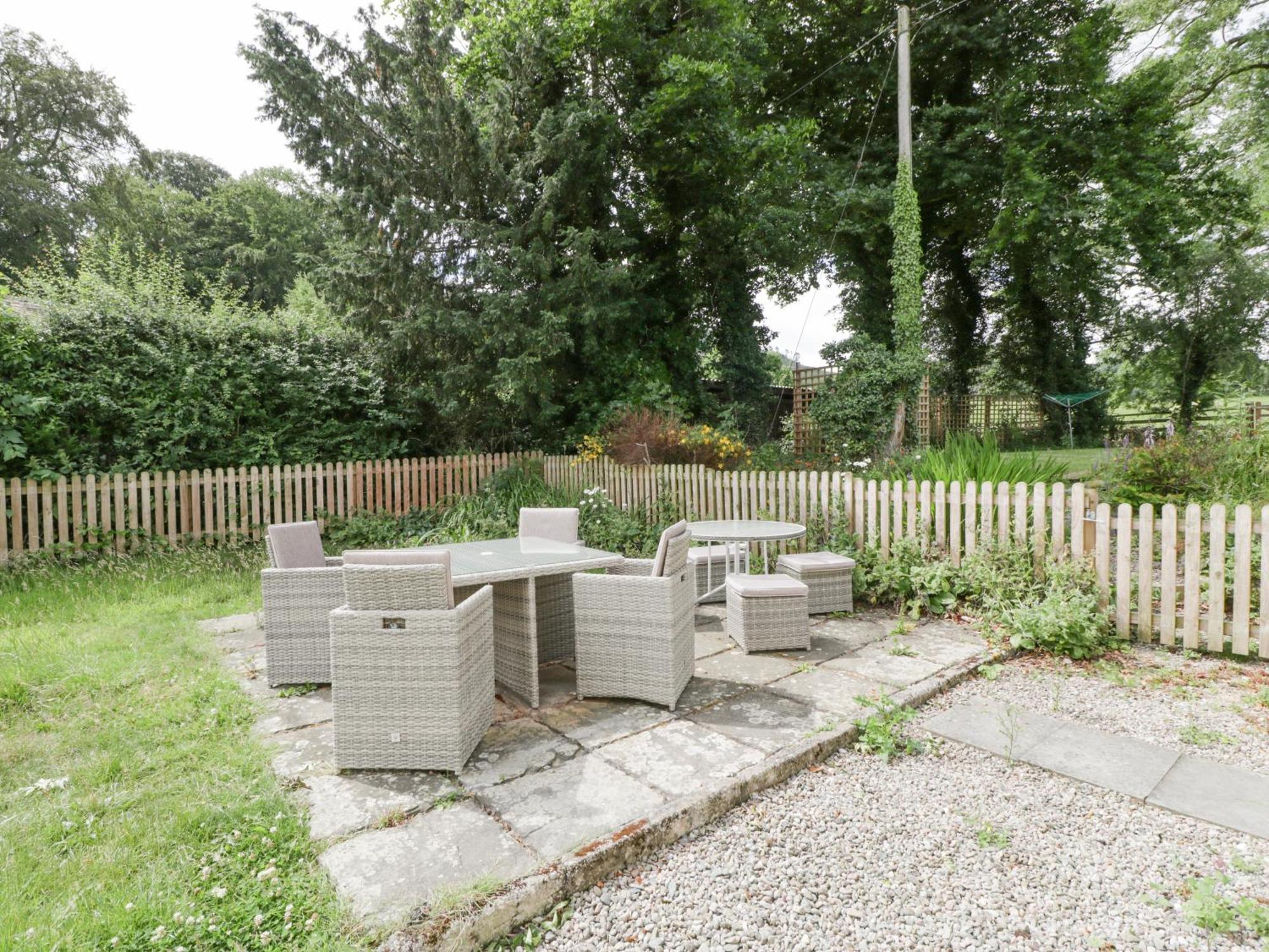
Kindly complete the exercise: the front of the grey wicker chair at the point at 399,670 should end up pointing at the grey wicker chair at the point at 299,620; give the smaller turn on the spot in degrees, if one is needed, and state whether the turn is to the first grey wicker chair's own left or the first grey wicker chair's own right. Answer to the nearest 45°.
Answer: approximately 45° to the first grey wicker chair's own left

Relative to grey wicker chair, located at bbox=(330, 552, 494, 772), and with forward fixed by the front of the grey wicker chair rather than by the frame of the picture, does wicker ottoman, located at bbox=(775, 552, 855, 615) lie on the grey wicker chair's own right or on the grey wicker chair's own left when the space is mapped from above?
on the grey wicker chair's own right

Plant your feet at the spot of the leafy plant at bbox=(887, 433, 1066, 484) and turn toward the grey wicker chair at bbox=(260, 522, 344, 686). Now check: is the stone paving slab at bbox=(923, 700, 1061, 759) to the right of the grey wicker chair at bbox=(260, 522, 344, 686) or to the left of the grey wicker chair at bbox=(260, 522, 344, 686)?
left

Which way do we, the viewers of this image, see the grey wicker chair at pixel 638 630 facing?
facing to the left of the viewer

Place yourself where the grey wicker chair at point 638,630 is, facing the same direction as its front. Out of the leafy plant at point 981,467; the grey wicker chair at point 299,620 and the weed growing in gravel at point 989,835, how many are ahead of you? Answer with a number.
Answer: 1

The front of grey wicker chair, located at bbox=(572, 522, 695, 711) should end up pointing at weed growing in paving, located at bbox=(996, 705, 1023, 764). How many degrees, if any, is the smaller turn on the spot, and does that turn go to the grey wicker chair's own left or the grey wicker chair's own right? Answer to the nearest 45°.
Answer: approximately 180°

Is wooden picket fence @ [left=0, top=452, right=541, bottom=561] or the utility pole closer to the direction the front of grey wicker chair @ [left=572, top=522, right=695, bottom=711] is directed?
the wooden picket fence

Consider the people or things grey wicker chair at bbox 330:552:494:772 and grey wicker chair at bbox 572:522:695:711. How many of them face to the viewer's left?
1

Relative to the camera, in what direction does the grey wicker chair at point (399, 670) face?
facing away from the viewer

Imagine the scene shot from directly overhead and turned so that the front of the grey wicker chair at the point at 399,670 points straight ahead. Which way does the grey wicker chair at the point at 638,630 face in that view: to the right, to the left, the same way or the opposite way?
to the left

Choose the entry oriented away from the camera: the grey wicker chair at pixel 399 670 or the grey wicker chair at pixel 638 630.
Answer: the grey wicker chair at pixel 399 670

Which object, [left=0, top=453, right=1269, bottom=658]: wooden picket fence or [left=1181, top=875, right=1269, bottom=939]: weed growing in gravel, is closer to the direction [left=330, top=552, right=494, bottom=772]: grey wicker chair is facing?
the wooden picket fence

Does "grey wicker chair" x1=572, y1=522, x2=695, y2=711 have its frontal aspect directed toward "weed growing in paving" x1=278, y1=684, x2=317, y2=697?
yes

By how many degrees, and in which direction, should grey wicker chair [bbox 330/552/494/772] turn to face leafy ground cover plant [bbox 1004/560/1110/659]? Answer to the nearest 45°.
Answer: approximately 90° to its right

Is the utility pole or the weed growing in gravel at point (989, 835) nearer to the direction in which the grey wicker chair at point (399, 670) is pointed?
the utility pole

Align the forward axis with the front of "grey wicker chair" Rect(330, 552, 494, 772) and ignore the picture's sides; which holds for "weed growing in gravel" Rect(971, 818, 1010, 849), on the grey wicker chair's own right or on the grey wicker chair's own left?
on the grey wicker chair's own right

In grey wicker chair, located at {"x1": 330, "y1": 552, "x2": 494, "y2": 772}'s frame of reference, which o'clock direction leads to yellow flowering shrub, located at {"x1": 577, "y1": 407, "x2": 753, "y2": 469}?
The yellow flowering shrub is roughly at 1 o'clock from the grey wicker chair.
